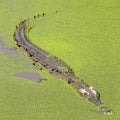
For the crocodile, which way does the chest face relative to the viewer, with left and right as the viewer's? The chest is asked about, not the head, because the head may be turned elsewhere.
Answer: facing the viewer and to the right of the viewer
